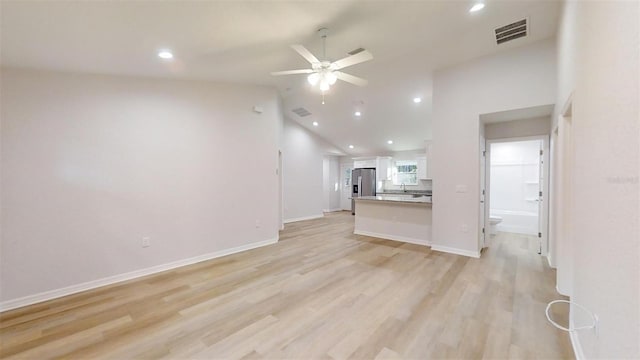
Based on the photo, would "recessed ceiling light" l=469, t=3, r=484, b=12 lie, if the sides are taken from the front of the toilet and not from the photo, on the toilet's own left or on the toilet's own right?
on the toilet's own right

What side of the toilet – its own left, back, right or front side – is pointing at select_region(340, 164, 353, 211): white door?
back

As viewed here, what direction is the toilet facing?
to the viewer's right

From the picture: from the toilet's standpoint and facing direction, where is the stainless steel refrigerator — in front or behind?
behind

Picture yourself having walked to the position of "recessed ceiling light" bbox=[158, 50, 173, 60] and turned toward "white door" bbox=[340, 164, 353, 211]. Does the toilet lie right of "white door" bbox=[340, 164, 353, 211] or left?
right

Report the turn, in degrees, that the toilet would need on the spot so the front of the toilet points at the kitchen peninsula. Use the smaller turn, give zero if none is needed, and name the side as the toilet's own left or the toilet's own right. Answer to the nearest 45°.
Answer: approximately 135° to the toilet's own right

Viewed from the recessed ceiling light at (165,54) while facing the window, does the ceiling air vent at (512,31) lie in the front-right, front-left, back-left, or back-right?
front-right

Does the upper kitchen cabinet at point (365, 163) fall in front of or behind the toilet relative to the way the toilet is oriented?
behind

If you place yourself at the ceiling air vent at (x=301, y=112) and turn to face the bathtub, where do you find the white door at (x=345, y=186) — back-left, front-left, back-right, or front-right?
front-left

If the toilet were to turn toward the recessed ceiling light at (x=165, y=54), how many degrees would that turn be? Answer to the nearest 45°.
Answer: approximately 135° to its right

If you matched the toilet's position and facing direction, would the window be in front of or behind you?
behind
